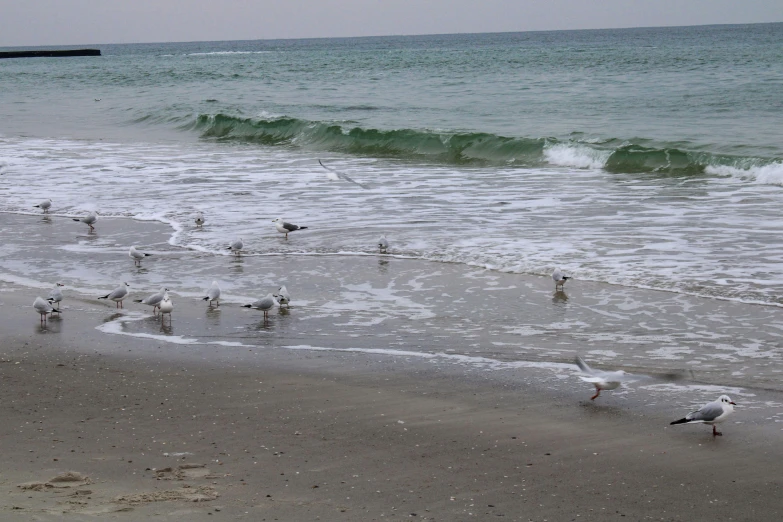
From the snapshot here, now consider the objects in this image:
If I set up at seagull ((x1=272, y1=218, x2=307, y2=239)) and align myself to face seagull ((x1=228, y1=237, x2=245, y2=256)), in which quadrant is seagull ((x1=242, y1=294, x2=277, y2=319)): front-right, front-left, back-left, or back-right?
front-left

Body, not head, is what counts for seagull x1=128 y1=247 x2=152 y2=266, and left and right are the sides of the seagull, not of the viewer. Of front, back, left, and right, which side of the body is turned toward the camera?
left

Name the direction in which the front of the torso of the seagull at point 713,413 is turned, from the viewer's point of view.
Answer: to the viewer's right

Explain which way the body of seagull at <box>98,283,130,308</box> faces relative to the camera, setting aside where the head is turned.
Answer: to the viewer's right

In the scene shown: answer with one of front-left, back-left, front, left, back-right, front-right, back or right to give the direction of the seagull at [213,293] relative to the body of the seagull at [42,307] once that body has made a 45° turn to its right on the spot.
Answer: back-right

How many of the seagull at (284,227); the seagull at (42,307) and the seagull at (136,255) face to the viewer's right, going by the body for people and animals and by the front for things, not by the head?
0
